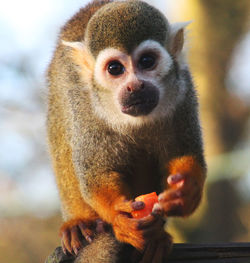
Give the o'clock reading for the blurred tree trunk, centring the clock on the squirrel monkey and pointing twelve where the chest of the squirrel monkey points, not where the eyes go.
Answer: The blurred tree trunk is roughly at 7 o'clock from the squirrel monkey.

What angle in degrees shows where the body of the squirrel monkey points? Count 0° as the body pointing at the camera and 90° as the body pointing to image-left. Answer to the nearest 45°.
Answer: approximately 0°
